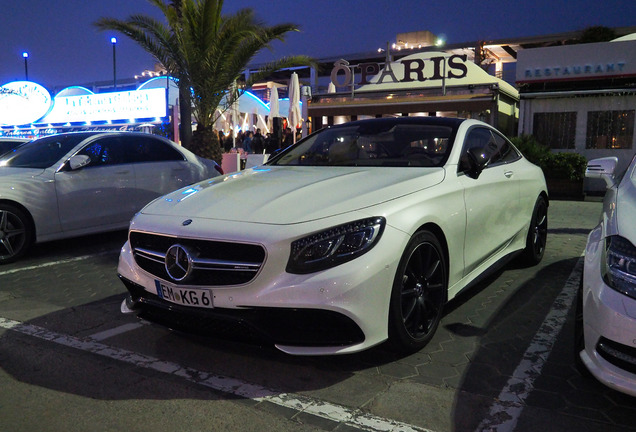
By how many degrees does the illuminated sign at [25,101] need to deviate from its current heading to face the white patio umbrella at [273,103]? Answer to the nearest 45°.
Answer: approximately 45° to its left

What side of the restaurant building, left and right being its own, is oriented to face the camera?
front

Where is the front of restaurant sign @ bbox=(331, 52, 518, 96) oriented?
toward the camera

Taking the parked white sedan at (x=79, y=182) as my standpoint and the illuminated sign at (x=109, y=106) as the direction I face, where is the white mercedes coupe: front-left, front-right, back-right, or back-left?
back-right

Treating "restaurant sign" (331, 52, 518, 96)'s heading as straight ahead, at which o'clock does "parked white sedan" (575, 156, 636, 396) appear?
The parked white sedan is roughly at 12 o'clock from the restaurant sign.

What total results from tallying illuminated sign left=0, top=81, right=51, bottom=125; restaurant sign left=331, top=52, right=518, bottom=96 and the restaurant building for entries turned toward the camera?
3

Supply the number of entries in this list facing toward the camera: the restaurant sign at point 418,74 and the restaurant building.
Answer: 2

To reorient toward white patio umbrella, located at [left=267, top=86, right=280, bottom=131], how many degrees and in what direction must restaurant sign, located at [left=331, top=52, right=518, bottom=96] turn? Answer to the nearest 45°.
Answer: approximately 90° to its right

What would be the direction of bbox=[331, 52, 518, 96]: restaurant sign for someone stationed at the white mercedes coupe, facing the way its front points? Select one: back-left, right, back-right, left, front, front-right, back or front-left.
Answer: back-right
